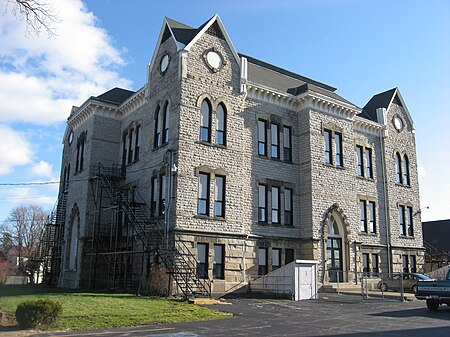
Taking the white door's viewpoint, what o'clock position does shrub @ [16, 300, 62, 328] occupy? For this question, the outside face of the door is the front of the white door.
The shrub is roughly at 1 o'clock from the white door.

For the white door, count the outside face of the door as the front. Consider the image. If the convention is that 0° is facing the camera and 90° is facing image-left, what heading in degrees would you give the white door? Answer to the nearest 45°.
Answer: approximately 0°

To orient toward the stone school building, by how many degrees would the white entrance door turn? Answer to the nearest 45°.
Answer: approximately 135° to its right

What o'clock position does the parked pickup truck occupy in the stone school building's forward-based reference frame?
The parked pickup truck is roughly at 12 o'clock from the stone school building.

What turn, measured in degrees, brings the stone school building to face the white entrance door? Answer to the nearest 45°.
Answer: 0° — it already faces it

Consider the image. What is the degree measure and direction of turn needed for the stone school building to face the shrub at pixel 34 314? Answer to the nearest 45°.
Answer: approximately 45° to its right
